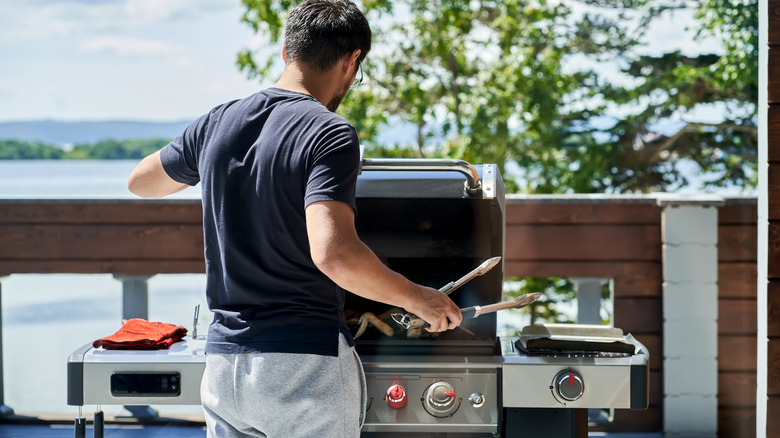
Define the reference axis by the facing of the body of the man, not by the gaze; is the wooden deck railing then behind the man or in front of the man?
in front

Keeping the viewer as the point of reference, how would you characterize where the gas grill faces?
facing the viewer

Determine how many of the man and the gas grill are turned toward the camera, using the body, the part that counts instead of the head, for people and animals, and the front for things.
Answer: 1

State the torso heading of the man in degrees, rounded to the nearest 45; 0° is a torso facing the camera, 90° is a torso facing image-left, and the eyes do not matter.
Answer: approximately 225°

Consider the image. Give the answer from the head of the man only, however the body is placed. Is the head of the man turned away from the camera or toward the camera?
away from the camera

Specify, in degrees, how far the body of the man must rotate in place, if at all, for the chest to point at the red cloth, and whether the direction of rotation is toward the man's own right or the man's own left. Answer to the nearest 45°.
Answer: approximately 90° to the man's own left

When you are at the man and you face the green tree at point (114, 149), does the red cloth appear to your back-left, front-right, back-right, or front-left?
front-left

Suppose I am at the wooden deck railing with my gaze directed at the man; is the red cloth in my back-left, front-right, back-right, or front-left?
front-right

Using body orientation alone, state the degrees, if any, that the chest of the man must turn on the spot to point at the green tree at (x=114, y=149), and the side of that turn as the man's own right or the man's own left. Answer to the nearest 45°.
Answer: approximately 45° to the man's own left

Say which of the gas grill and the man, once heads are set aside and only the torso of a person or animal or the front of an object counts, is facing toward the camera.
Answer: the gas grill
